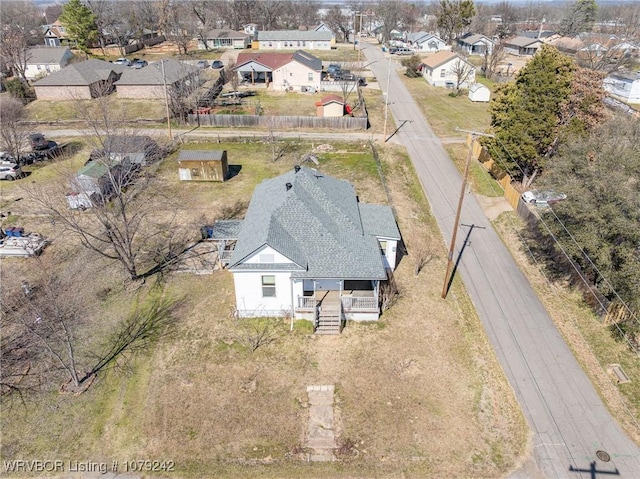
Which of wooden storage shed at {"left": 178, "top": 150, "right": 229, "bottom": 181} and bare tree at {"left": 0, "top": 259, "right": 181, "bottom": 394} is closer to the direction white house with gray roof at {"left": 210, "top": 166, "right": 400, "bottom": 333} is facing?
the bare tree

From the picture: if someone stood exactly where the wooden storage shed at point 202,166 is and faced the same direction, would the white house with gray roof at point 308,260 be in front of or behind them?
in front

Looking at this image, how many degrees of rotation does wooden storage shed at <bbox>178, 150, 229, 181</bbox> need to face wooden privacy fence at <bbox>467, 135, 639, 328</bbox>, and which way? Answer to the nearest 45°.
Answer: approximately 45° to its left

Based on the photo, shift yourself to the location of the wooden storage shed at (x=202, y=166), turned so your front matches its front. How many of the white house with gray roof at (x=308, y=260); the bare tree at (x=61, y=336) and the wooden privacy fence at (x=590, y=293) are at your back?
0

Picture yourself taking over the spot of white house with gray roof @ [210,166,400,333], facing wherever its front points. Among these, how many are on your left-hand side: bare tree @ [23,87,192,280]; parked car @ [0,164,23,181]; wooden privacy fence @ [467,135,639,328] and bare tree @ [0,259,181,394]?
1

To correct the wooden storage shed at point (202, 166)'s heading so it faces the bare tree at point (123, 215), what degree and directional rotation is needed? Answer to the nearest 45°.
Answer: approximately 45° to its right

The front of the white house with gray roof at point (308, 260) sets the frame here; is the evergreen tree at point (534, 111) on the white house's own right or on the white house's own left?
on the white house's own left

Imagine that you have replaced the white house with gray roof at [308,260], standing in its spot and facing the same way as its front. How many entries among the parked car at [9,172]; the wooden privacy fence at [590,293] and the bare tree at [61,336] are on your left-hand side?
1

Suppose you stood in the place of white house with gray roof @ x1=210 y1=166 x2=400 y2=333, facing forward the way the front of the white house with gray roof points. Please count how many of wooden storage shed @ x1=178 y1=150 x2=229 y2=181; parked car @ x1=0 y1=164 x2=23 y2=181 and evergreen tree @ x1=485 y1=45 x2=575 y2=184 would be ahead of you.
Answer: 0

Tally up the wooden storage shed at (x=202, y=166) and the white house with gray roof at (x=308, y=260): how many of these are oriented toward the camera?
2

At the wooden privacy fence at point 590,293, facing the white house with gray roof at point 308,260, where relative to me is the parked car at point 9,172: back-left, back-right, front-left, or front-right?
front-right

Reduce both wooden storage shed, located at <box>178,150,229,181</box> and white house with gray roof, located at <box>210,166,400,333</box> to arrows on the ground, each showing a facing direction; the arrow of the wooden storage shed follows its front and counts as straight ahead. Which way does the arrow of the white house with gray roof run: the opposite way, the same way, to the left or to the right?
the same way

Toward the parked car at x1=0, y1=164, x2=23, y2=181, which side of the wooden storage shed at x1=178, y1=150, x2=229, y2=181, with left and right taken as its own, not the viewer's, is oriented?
right

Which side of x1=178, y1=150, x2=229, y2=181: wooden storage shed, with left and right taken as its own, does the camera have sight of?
front
